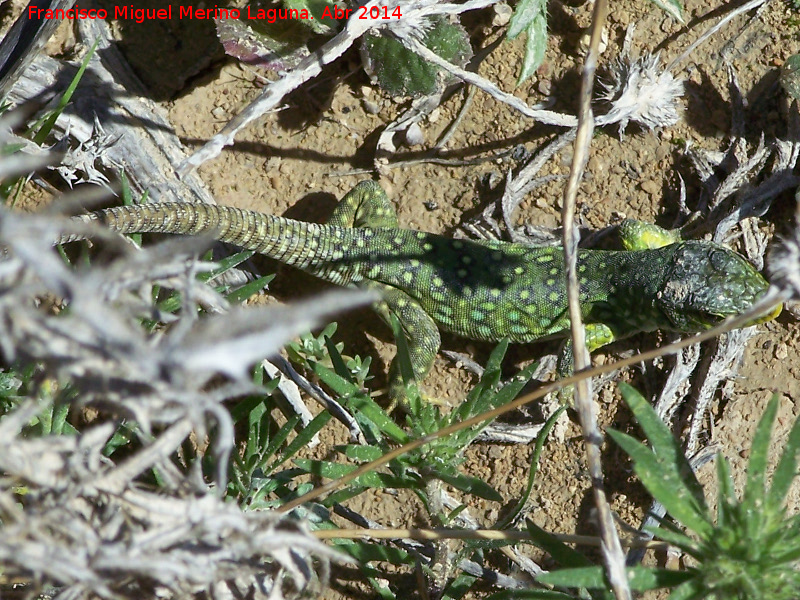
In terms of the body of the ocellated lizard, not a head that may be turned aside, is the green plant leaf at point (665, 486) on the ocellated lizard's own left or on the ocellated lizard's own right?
on the ocellated lizard's own right

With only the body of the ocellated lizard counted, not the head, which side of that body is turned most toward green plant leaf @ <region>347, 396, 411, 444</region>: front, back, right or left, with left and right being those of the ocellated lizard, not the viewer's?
right

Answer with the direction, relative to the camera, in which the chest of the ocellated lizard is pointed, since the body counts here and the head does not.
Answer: to the viewer's right
